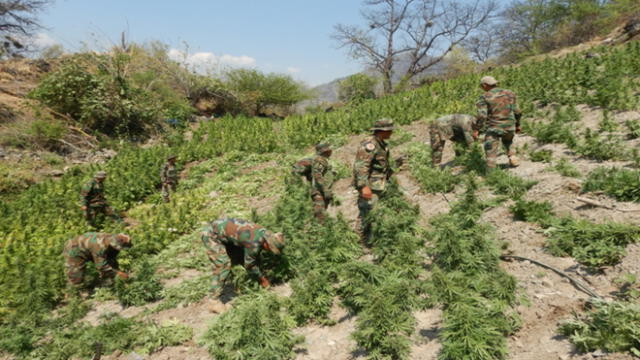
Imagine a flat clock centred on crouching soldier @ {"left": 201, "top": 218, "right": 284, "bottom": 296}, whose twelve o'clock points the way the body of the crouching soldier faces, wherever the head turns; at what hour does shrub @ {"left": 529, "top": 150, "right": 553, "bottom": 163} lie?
The shrub is roughly at 12 o'clock from the crouching soldier.

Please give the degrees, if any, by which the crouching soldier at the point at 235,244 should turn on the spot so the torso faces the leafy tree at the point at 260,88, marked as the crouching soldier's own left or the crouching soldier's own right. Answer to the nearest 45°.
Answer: approximately 90° to the crouching soldier's own left

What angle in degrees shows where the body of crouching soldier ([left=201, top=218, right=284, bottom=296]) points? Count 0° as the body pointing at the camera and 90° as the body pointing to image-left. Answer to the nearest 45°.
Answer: approximately 270°

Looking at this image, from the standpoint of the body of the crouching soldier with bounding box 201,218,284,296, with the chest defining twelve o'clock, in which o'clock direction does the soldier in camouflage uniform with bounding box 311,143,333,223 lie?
The soldier in camouflage uniform is roughly at 11 o'clock from the crouching soldier.
